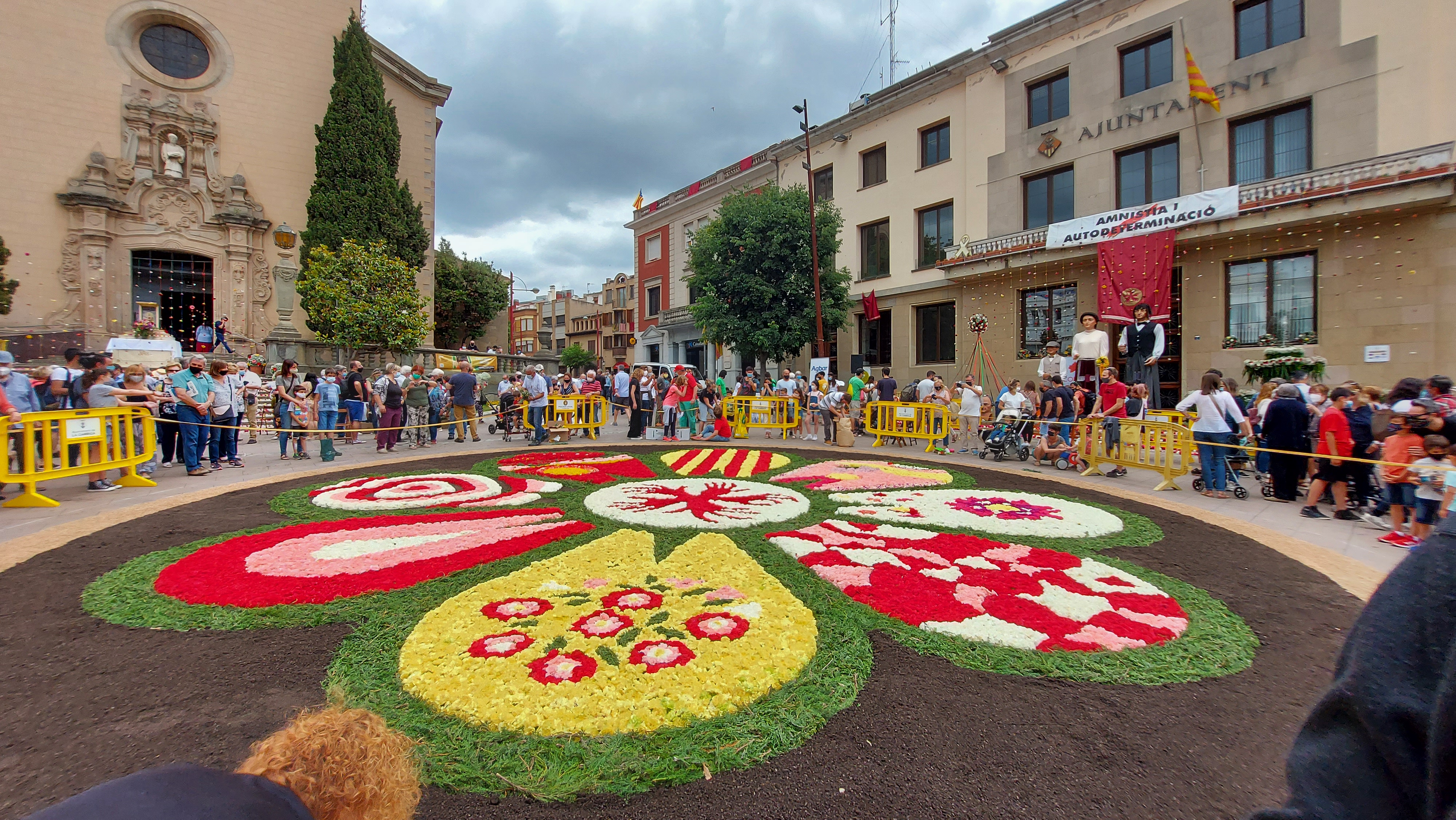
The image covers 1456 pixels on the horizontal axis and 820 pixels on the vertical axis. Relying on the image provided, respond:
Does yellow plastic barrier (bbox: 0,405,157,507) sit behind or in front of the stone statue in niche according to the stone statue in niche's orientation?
in front

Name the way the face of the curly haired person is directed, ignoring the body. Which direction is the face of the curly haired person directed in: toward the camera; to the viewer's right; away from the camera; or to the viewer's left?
away from the camera

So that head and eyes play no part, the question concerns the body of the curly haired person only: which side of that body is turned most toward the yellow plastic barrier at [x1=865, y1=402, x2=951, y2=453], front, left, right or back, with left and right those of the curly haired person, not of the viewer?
front

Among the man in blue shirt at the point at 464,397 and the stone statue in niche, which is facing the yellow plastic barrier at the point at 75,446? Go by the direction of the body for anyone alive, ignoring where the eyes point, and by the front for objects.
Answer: the stone statue in niche

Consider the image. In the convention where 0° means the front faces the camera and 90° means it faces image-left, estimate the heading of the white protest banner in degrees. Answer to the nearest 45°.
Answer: approximately 45°

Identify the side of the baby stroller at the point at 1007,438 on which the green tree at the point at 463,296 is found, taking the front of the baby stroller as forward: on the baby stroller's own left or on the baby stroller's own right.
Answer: on the baby stroller's own right

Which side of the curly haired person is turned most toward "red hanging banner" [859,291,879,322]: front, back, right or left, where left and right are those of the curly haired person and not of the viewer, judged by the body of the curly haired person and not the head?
front

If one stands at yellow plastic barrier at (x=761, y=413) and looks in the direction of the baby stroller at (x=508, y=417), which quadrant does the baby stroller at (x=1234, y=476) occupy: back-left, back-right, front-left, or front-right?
back-left

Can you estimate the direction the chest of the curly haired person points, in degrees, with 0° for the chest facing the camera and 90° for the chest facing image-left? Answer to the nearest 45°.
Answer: approximately 225°

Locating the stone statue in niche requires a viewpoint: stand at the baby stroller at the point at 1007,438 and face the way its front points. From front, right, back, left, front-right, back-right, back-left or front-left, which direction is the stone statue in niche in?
front-right

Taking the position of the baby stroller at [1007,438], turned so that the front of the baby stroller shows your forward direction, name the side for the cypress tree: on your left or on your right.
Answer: on your right

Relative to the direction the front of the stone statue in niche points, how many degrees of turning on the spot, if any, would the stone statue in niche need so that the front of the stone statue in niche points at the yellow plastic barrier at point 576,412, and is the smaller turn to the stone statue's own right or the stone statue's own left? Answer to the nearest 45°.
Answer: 0° — it already faces it
